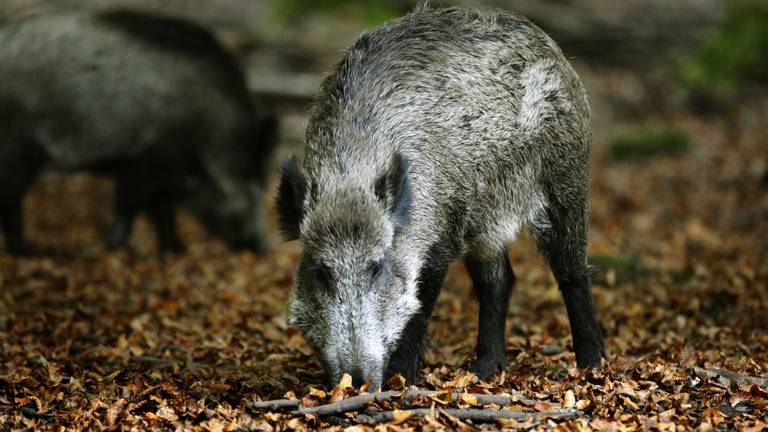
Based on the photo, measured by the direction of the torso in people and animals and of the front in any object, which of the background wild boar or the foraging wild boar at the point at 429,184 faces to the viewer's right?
the background wild boar

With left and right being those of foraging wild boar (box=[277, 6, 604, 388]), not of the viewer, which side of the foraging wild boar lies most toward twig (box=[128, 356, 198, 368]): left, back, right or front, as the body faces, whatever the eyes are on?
right

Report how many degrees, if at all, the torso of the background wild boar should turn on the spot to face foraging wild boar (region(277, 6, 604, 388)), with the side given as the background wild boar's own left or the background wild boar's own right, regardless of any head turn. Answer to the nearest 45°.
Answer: approximately 90° to the background wild boar's own right

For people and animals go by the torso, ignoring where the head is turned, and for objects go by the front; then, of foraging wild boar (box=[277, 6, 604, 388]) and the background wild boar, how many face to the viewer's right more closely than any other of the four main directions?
1

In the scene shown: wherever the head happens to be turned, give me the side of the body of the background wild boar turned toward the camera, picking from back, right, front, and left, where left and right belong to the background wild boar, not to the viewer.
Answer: right

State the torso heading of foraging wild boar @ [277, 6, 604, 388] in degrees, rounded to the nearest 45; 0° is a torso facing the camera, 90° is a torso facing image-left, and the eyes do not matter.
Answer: approximately 45°

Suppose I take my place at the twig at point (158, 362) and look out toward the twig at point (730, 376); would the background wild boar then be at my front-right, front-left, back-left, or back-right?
back-left

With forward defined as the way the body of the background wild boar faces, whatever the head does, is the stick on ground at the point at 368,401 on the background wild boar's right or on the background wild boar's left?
on the background wild boar's right

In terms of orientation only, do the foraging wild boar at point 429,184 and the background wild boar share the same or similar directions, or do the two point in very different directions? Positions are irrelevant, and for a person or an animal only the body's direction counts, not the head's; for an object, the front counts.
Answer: very different directions

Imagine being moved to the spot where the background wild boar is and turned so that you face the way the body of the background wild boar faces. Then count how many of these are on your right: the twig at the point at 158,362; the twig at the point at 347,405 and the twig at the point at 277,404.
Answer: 3

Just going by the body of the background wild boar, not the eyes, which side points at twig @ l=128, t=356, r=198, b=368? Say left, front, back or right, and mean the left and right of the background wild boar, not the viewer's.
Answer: right

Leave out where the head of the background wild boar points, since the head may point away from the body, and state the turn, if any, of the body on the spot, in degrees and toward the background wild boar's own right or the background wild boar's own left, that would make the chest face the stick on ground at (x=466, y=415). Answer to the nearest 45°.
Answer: approximately 90° to the background wild boar's own right

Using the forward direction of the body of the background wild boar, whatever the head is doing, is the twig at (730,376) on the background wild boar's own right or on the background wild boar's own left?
on the background wild boar's own right
